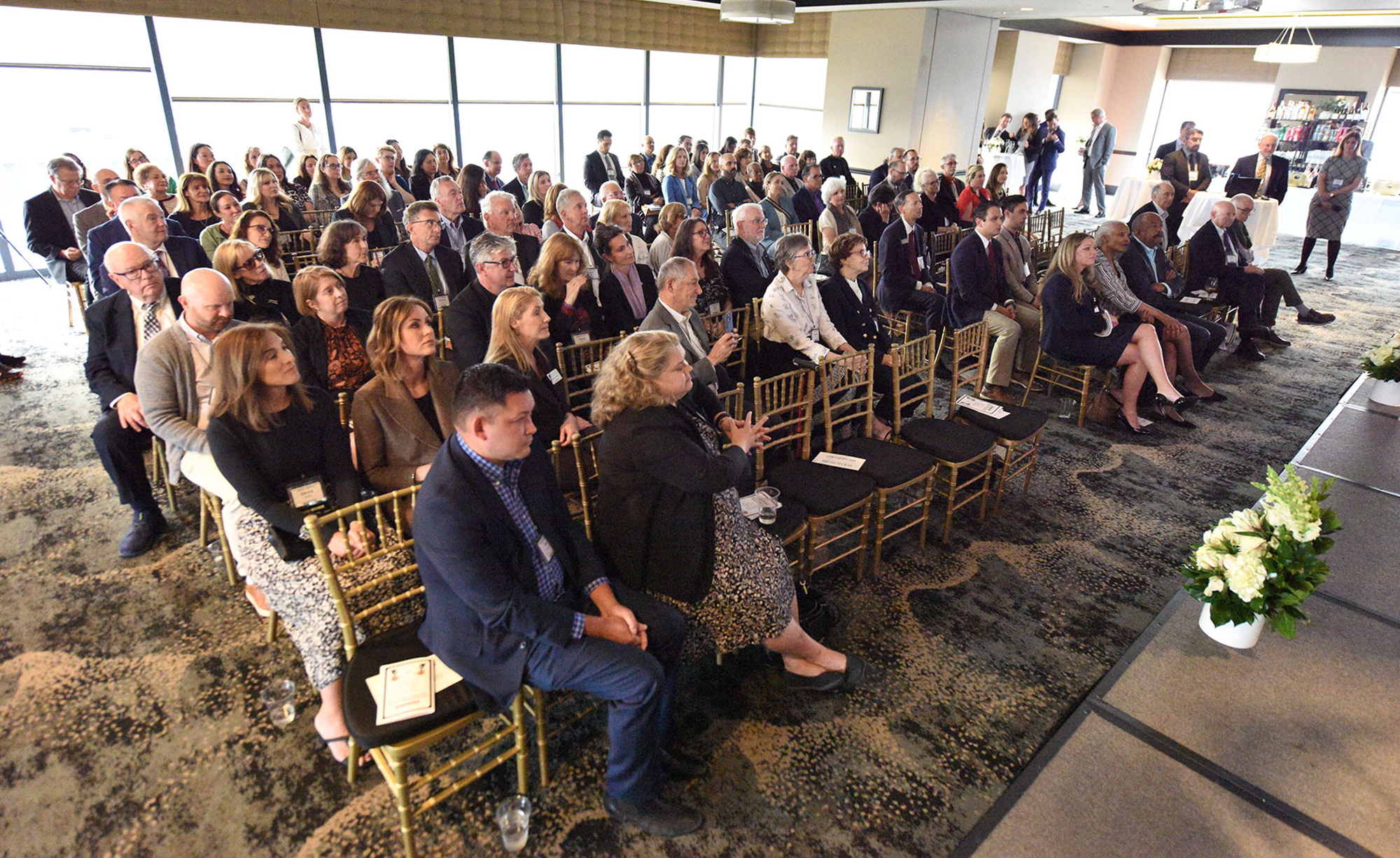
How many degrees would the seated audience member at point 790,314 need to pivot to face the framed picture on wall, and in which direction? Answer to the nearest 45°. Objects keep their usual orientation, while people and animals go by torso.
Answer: approximately 135° to their left

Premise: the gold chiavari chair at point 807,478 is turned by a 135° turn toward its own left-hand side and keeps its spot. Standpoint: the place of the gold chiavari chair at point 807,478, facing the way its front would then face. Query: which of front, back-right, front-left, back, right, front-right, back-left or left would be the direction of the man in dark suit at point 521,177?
front-left

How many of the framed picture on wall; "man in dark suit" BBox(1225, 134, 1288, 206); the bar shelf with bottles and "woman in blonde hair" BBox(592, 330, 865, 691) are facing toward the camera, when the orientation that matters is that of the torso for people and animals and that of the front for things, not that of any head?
3

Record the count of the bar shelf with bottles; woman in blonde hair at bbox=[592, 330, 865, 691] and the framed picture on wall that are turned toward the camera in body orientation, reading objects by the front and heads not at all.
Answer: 2

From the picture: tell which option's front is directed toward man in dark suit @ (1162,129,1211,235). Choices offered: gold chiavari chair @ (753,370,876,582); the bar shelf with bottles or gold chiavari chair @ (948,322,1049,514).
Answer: the bar shelf with bottles
